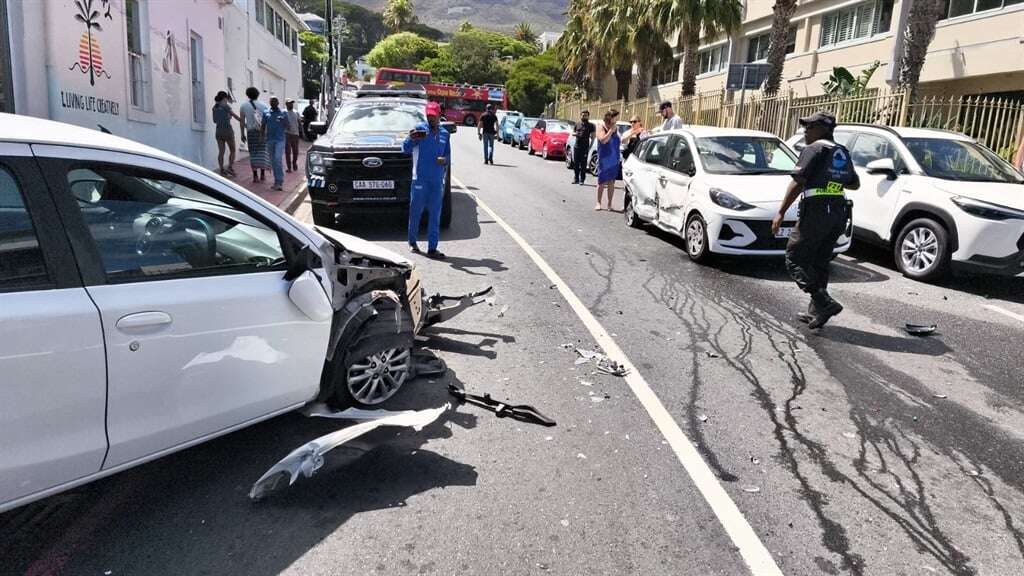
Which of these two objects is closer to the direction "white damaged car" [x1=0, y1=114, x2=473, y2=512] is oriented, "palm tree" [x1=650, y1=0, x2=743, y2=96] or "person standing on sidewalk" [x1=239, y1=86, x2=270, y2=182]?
the palm tree

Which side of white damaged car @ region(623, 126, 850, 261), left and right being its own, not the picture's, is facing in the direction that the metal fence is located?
left

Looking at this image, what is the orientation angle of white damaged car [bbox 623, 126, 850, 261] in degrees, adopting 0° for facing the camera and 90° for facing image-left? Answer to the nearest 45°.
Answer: approximately 315°

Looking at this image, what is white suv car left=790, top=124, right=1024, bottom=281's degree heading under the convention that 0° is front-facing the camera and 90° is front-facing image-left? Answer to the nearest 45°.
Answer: approximately 315°

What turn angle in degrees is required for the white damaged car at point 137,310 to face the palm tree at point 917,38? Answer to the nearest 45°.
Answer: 0° — it already faces it

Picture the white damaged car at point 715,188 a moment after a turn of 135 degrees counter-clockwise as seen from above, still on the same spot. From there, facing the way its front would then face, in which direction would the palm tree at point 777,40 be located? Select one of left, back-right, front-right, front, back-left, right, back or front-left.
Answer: front

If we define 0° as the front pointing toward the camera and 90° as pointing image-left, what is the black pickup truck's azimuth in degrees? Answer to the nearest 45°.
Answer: approximately 0°

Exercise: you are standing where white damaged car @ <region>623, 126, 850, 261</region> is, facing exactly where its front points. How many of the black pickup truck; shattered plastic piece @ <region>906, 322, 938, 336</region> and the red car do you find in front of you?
1

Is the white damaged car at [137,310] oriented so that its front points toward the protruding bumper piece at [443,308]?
yes

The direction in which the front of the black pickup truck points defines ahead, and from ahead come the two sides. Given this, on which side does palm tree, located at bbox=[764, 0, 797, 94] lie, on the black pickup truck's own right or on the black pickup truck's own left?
on the black pickup truck's own left

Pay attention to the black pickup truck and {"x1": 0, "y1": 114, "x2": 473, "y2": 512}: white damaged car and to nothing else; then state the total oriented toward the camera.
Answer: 1
